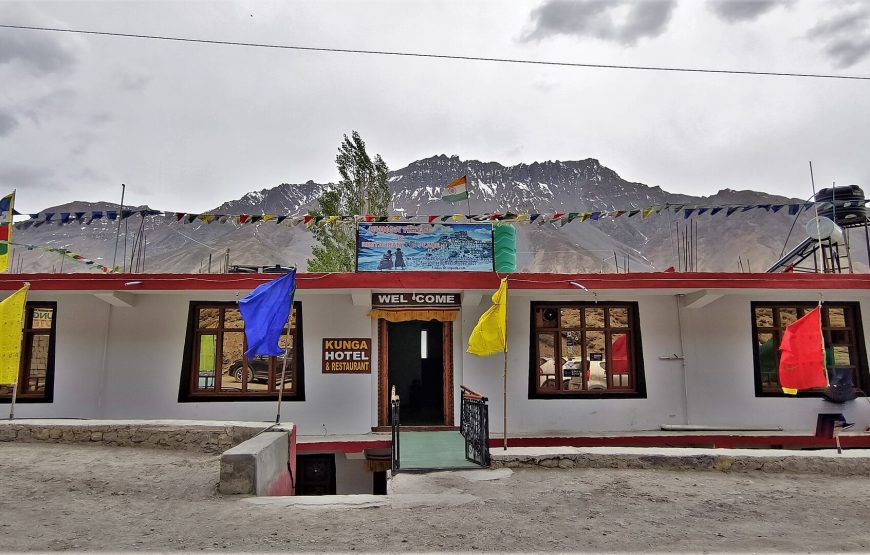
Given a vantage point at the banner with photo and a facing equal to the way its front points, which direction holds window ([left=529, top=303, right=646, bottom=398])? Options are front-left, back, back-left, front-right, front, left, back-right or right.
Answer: left

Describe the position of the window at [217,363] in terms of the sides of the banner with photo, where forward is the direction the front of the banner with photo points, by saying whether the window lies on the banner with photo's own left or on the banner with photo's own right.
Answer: on the banner with photo's own right

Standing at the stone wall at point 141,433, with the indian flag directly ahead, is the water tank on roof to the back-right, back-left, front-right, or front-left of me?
front-right

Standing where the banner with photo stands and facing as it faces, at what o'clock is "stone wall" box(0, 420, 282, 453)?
The stone wall is roughly at 2 o'clock from the banner with photo.

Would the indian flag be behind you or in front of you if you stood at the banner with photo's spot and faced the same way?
behind

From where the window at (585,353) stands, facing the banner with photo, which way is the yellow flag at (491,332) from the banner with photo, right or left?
left

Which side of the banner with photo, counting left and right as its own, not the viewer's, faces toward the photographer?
front

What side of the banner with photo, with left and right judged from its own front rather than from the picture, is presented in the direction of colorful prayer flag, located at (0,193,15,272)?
right

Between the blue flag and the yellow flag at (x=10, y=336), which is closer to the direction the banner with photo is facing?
the blue flag

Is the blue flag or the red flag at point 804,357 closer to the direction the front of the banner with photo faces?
the blue flag

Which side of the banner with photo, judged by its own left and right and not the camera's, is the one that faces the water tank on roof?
left

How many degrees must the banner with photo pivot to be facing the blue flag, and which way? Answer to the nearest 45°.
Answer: approximately 45° to its right

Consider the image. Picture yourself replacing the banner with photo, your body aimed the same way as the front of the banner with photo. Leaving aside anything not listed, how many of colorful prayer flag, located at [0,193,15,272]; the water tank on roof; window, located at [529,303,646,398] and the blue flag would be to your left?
2

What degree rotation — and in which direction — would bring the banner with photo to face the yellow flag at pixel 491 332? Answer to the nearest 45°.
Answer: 0° — it already faces it
